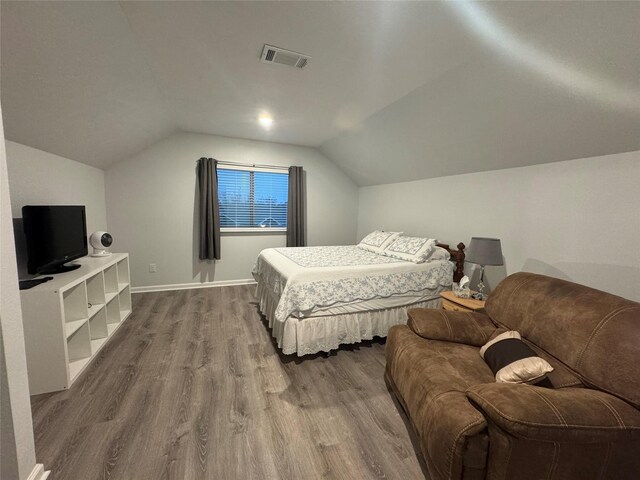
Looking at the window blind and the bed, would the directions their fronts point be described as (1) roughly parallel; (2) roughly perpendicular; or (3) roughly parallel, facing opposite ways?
roughly perpendicular

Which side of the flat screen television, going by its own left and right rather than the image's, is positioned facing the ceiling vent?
front

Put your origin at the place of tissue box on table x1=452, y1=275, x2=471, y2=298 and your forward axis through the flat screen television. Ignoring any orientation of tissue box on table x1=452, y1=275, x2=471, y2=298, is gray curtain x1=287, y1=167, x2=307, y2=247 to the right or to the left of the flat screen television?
right

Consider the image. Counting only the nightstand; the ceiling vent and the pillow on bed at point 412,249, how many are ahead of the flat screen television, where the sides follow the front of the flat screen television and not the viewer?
3

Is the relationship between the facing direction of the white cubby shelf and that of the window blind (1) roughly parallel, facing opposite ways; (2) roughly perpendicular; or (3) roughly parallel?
roughly perpendicular

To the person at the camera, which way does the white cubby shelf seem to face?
facing the viewer and to the right of the viewer

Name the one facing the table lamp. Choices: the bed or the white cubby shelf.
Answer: the white cubby shelf

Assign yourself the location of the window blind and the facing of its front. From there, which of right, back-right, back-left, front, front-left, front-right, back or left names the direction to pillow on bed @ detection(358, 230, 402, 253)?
front-left

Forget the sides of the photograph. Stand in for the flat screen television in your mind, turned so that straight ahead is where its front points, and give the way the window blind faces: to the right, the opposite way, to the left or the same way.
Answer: to the right

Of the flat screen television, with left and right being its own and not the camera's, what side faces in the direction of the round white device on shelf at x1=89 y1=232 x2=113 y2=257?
left

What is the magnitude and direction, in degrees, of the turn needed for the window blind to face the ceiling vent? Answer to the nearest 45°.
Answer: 0° — it already faces it

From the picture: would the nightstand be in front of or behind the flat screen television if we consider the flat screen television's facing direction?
in front

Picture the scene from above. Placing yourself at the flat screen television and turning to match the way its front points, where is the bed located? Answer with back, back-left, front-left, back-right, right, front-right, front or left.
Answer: front

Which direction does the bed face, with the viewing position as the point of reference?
facing the viewer and to the left of the viewer

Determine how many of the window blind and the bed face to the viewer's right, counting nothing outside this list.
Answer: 0

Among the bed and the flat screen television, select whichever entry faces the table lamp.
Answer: the flat screen television

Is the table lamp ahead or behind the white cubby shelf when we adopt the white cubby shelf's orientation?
ahead

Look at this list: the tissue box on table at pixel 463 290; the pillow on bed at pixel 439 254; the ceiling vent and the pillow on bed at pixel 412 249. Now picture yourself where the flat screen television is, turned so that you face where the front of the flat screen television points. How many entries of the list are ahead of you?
4

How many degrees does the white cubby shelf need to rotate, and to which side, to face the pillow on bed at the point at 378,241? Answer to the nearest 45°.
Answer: approximately 45° to its left

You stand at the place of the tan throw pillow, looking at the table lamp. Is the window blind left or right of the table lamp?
left
